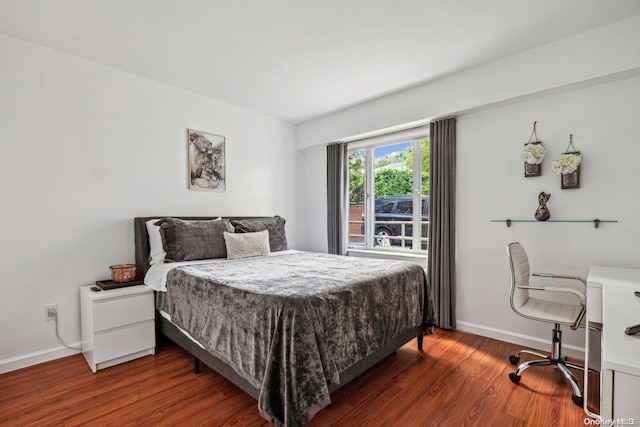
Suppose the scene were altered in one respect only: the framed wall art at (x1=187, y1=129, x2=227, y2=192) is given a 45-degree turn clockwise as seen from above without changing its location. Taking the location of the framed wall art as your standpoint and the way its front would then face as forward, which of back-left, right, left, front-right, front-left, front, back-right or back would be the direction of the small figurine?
front-left

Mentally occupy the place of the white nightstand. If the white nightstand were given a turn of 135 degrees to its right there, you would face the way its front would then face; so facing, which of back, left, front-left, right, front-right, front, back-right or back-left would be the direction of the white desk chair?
back-left

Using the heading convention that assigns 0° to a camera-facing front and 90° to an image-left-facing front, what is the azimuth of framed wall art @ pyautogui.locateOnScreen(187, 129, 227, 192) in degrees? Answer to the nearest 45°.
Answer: approximately 315°

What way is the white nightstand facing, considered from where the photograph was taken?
facing the viewer and to the right of the viewer

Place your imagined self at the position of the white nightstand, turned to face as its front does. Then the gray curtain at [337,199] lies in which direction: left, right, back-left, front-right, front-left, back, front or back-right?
front-left

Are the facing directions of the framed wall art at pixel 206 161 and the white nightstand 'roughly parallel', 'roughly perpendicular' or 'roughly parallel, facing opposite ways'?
roughly parallel

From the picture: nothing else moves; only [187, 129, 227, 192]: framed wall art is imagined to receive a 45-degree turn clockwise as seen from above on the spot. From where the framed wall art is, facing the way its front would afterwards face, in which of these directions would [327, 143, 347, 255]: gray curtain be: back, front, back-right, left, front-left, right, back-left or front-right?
left

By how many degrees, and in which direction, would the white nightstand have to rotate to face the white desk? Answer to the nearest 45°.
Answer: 0° — it already faces it

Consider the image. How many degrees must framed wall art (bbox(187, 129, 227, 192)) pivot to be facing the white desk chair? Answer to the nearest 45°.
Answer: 0° — it already faces it

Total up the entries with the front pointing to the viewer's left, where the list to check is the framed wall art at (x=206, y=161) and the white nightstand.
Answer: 0
